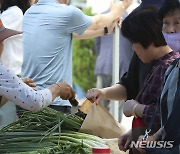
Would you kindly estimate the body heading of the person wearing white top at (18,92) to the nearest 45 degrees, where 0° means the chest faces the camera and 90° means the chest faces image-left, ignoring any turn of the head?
approximately 270°

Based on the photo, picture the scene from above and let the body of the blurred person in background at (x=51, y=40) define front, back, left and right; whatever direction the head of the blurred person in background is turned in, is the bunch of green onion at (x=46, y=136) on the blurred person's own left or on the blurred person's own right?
on the blurred person's own right
